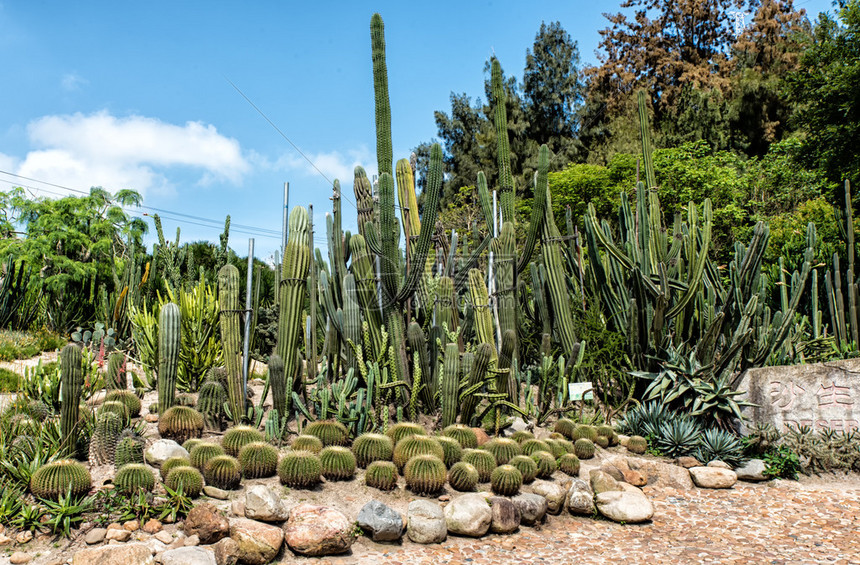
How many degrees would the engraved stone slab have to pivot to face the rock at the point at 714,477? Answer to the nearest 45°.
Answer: approximately 45° to its right

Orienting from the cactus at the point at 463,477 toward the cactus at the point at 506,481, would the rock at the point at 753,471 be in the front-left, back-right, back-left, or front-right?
front-left

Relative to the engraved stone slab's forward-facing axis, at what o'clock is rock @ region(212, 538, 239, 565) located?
The rock is roughly at 1 o'clock from the engraved stone slab.

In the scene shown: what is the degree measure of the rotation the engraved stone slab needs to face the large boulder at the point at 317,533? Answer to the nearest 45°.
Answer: approximately 45° to its right

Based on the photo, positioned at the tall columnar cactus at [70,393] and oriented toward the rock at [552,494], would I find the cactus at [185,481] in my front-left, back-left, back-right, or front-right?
front-right

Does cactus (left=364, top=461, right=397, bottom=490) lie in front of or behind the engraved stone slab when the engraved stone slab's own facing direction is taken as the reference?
in front

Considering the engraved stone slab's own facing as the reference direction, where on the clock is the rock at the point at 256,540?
The rock is roughly at 1 o'clock from the engraved stone slab.

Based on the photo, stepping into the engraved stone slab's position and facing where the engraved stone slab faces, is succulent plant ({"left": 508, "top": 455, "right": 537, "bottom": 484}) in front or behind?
in front

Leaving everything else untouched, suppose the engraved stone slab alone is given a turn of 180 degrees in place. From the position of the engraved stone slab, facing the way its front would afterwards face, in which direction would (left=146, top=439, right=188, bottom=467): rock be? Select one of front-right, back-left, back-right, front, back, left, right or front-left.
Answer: back-left

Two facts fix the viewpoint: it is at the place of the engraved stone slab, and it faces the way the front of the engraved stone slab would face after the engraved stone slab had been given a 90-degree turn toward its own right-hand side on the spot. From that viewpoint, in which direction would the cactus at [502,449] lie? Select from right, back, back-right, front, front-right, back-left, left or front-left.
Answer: front-left

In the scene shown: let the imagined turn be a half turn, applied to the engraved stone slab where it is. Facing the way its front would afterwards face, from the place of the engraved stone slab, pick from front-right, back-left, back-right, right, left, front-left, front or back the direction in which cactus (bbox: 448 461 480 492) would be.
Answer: back-left

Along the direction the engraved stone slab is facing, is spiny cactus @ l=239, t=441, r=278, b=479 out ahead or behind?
ahead

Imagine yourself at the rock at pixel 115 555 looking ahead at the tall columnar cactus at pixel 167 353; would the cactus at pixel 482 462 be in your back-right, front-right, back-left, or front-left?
front-right

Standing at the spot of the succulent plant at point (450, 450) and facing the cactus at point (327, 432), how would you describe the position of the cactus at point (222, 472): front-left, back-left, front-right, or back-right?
front-left

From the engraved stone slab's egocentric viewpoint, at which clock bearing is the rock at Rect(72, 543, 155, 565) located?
The rock is roughly at 1 o'clock from the engraved stone slab.

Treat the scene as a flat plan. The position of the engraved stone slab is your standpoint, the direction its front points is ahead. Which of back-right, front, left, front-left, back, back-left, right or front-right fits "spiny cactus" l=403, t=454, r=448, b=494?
front-right

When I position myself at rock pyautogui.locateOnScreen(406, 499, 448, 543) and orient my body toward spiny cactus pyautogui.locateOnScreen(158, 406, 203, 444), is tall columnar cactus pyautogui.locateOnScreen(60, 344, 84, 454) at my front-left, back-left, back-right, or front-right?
front-left

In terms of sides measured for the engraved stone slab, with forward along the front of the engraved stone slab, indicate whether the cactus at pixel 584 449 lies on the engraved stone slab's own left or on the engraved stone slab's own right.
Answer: on the engraved stone slab's own right

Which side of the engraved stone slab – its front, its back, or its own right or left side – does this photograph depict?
front
